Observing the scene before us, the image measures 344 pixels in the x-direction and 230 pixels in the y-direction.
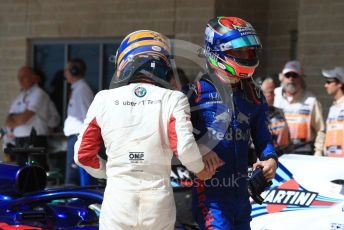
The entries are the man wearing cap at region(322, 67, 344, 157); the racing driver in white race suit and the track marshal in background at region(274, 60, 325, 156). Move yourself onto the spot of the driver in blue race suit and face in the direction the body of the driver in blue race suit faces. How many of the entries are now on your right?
1

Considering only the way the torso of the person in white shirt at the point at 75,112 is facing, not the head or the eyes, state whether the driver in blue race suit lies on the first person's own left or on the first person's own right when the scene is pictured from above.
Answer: on the first person's own left

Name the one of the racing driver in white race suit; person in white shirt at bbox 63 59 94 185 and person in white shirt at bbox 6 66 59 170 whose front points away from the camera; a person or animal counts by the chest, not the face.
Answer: the racing driver in white race suit

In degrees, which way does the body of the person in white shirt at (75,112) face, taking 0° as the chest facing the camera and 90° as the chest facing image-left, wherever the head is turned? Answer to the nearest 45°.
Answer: approximately 90°

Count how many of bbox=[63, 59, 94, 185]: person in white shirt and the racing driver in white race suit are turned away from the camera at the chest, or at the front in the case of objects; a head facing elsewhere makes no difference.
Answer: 1

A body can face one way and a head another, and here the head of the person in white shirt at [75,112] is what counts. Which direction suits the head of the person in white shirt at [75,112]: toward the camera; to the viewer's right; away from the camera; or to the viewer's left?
to the viewer's left

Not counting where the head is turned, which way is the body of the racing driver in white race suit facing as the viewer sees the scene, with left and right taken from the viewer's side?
facing away from the viewer
